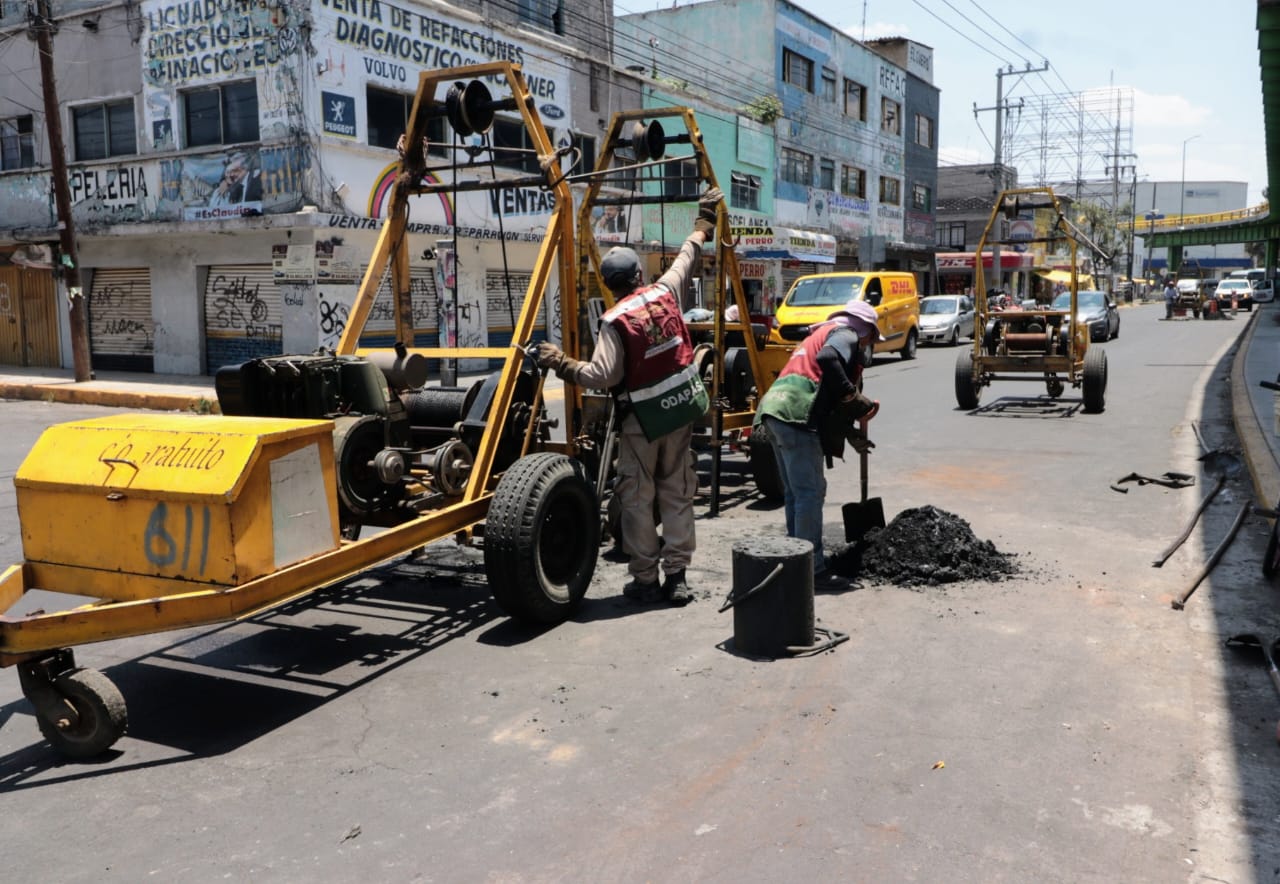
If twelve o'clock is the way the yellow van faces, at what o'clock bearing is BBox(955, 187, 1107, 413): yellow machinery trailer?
The yellow machinery trailer is roughly at 10 o'clock from the yellow van.

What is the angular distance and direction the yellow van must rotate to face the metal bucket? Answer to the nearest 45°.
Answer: approximately 45° to its left

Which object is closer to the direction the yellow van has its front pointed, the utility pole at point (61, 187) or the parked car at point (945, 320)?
the utility pole

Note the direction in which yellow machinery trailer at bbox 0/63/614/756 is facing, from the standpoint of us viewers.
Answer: facing the viewer and to the left of the viewer

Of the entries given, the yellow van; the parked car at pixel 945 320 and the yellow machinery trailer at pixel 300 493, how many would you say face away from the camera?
0

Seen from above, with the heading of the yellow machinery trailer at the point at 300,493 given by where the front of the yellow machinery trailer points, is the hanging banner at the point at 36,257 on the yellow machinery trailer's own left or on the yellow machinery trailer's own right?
on the yellow machinery trailer's own right

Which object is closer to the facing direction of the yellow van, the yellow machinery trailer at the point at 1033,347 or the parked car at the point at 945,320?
the yellow machinery trailer

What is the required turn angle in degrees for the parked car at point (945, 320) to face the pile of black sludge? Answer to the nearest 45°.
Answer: approximately 45° to its left

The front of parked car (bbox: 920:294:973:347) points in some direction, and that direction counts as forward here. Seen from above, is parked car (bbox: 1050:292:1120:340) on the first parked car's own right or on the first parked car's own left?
on the first parked car's own left
